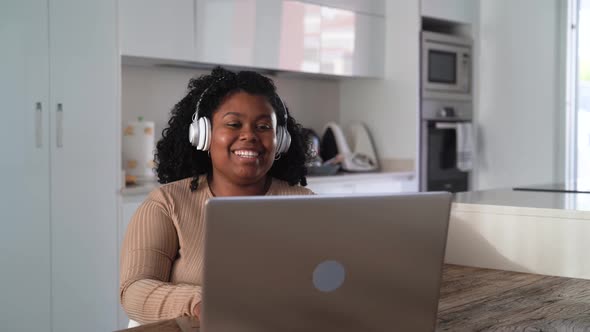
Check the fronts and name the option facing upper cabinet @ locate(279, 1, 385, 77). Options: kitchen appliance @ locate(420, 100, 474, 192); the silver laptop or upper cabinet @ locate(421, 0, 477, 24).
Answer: the silver laptop

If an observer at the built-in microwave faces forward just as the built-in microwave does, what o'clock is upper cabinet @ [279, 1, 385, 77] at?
The upper cabinet is roughly at 3 o'clock from the built-in microwave.

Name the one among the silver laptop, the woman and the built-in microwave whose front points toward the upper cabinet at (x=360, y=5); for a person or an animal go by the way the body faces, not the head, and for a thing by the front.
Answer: the silver laptop

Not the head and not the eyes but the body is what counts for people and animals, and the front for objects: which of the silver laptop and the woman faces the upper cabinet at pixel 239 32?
the silver laptop

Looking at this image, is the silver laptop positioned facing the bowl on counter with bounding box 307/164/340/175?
yes

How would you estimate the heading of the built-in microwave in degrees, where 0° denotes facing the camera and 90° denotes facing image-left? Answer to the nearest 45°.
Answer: approximately 315°

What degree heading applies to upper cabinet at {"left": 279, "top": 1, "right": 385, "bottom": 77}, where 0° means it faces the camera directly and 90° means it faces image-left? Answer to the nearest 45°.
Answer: approximately 315°

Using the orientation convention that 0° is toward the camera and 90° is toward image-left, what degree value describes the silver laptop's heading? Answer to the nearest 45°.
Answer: approximately 180°

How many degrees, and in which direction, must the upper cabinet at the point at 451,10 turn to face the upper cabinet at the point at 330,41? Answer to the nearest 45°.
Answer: approximately 90° to its right

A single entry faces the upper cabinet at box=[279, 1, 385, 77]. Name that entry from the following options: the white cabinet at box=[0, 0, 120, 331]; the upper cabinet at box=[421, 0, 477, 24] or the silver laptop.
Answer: the silver laptop
